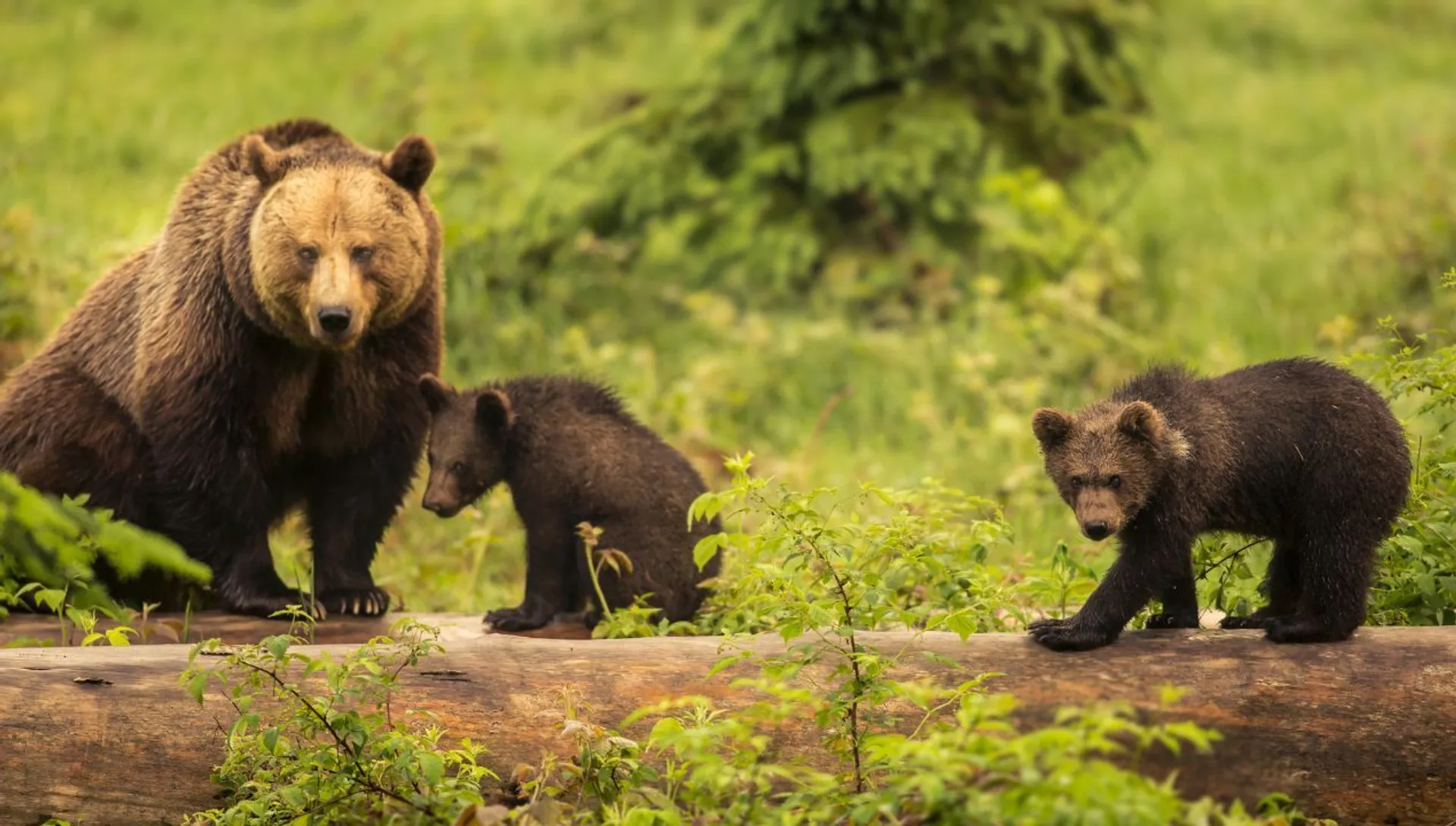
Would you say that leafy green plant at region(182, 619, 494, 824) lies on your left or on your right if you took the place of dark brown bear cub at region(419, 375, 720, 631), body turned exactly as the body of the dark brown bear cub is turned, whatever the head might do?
on your left

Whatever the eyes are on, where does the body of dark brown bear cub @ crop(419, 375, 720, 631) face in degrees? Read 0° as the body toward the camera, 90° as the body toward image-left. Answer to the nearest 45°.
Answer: approximately 90°

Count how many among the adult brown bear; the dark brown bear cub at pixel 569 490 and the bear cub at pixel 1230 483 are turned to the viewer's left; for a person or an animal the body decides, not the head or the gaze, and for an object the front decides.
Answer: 2

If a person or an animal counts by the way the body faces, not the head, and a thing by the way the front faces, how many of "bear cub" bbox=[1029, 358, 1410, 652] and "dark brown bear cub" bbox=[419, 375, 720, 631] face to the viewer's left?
2

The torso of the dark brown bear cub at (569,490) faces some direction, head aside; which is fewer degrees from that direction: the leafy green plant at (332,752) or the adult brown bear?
the adult brown bear

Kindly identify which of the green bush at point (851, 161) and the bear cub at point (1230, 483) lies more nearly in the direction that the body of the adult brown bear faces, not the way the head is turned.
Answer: the bear cub

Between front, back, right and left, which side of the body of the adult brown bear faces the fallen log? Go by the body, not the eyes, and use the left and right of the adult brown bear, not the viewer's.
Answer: front

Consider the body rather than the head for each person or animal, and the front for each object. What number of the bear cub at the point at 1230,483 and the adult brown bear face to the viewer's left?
1

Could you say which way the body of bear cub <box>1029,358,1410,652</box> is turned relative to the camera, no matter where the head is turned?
to the viewer's left

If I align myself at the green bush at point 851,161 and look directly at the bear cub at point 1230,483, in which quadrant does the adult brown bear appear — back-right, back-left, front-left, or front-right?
front-right

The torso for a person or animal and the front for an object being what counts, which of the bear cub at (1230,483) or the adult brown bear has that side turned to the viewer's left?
the bear cub

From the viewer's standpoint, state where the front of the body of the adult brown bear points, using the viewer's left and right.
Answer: facing the viewer and to the right of the viewer

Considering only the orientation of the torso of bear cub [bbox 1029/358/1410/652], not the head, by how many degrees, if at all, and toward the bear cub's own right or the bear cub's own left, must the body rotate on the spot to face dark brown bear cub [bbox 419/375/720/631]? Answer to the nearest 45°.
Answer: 0° — it already faces it

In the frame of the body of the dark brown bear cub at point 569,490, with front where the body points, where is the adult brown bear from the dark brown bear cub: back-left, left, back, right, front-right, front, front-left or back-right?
front
